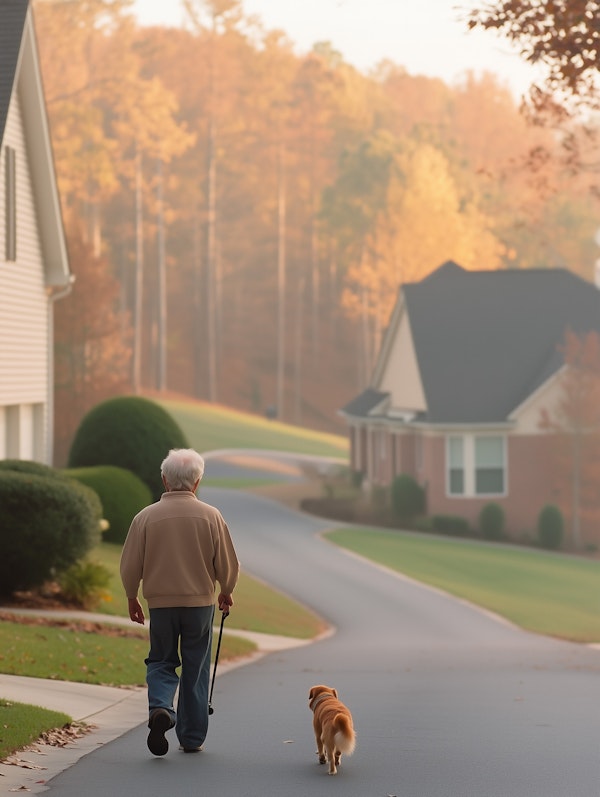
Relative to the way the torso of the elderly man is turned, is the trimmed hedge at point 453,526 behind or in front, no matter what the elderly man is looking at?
in front

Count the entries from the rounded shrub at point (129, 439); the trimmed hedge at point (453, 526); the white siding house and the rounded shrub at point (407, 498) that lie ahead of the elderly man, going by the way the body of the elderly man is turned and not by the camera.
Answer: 4

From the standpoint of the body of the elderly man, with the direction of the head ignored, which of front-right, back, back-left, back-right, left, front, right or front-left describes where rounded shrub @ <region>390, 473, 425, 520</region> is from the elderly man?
front

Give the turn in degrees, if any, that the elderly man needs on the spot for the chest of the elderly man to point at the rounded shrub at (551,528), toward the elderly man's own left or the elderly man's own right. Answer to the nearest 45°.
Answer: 0° — they already face it

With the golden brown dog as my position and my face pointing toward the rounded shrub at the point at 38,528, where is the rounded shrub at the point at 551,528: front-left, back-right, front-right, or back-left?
front-right

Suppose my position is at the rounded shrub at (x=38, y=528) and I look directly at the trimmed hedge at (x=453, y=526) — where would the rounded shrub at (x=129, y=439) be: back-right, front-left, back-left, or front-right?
front-left

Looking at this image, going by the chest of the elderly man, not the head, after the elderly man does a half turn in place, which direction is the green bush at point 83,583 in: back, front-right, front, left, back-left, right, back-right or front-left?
back

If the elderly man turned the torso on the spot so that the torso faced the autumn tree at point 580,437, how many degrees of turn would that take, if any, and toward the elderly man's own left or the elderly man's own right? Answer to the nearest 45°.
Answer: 0° — they already face it

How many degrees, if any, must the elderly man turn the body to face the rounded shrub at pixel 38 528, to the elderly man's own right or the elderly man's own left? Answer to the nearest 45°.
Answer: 0° — they already face it

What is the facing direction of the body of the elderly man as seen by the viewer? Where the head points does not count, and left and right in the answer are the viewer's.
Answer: facing away from the viewer

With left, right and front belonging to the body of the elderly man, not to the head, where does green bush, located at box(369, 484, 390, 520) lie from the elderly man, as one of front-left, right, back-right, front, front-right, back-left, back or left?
front

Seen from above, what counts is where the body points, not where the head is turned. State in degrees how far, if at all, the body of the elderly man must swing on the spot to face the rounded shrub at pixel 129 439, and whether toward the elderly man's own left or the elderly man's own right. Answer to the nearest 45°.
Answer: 0° — they already face it

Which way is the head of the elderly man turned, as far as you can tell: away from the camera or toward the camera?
away from the camera
